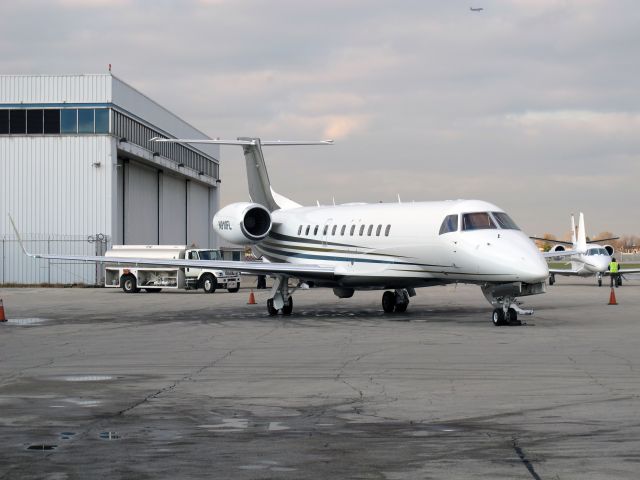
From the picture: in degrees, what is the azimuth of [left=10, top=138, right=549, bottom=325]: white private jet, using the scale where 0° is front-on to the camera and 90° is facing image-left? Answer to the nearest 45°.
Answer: approximately 315°
